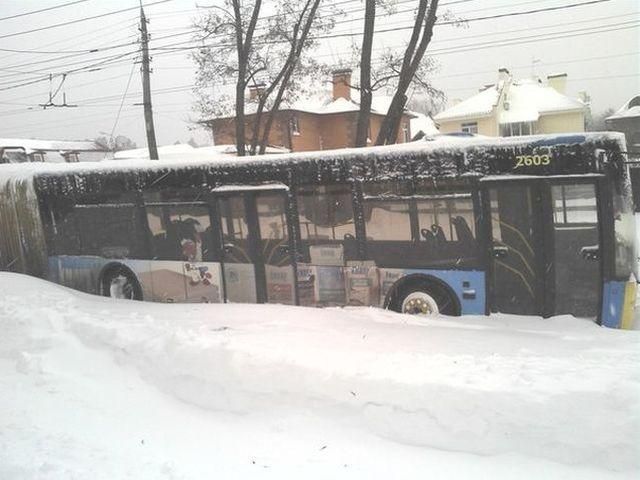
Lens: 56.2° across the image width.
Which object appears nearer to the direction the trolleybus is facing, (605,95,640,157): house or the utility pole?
the house

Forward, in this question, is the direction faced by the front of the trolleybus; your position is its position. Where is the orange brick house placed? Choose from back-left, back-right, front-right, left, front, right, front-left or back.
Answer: left

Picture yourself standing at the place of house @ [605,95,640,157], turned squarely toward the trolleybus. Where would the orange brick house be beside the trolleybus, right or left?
right

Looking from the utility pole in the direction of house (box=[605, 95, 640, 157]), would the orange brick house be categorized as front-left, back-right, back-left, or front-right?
front-left

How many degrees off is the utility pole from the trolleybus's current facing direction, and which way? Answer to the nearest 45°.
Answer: approximately 135° to its left

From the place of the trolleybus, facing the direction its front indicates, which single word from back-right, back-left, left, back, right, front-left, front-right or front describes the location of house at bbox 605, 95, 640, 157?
front-left

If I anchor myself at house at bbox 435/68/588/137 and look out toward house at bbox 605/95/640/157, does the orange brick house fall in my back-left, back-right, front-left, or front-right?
back-right

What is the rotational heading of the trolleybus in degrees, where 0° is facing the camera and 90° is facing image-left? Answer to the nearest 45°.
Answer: approximately 270°

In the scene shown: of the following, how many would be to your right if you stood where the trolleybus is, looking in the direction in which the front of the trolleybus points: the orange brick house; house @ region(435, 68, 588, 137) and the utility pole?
0

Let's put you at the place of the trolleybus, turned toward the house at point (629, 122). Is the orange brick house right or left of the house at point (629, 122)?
left

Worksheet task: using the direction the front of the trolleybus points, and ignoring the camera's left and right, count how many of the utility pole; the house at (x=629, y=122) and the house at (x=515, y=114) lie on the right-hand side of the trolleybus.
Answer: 0
